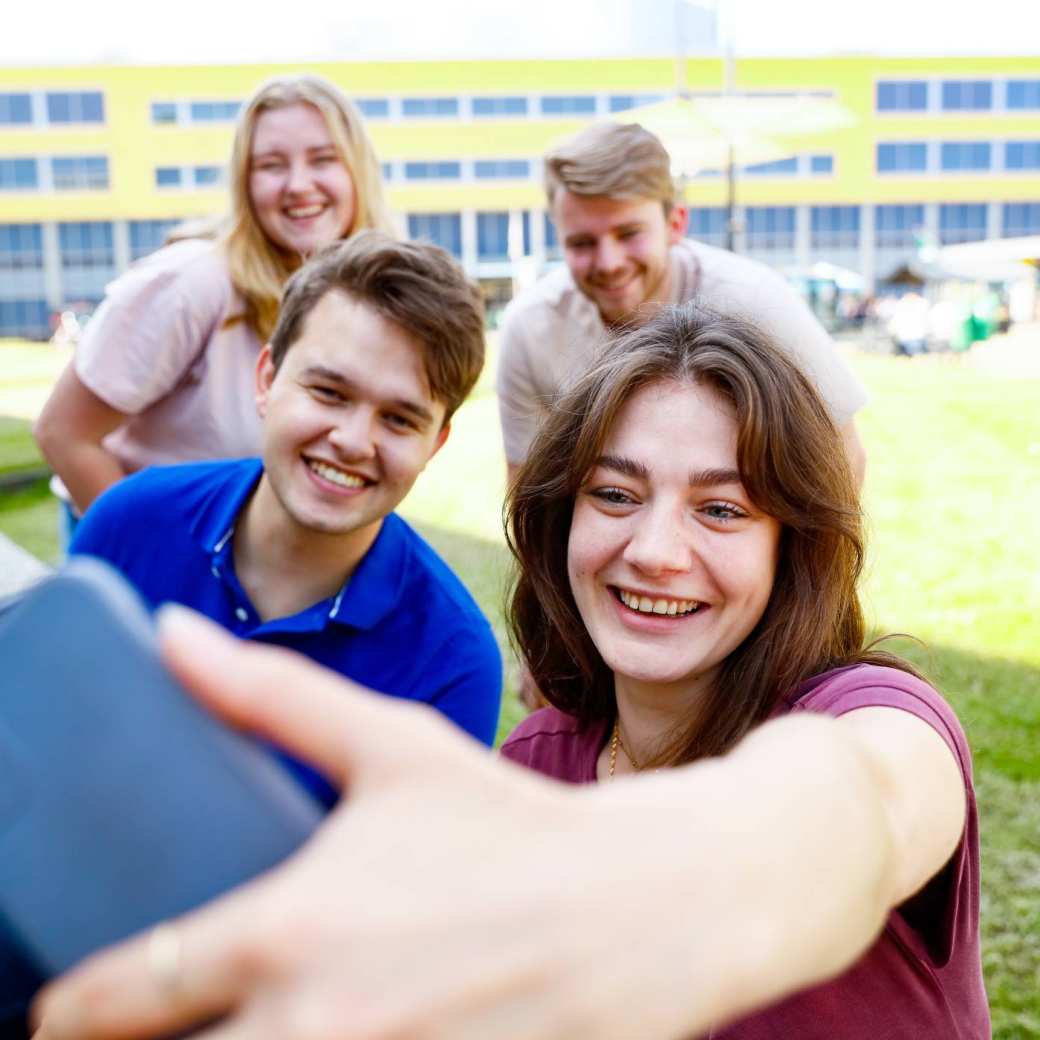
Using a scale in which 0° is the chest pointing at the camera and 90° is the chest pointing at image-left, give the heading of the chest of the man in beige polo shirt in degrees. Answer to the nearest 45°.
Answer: approximately 45°

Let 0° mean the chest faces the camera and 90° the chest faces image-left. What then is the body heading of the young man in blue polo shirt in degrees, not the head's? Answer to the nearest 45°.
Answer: approximately 0°

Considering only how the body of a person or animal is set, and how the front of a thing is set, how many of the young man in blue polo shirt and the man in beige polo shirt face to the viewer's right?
0

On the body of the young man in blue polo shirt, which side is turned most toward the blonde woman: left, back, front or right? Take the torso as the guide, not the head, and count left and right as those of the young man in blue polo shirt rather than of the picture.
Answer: back
